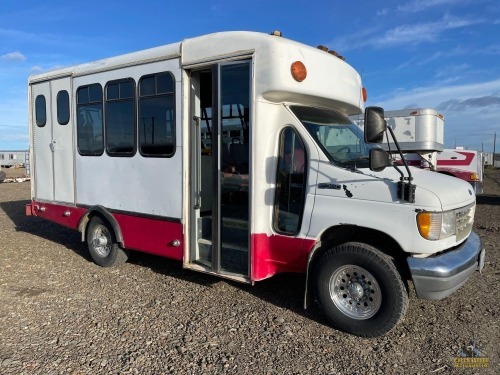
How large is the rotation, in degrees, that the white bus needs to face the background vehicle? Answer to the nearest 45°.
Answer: approximately 90° to its left

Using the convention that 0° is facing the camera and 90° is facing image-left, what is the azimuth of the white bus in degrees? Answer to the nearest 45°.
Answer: approximately 315°
